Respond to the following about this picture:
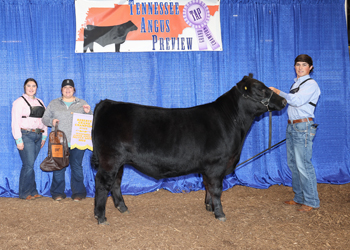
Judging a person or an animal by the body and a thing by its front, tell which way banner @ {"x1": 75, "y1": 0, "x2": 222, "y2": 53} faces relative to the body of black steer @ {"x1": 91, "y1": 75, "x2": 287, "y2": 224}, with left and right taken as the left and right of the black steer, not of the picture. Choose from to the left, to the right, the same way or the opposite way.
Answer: to the right

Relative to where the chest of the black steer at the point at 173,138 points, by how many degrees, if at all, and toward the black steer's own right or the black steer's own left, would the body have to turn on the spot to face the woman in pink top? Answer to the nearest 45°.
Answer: approximately 135° to the black steer's own left

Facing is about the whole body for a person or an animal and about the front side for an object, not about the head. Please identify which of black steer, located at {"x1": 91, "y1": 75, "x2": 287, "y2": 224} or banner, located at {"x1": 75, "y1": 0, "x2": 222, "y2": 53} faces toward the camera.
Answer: the banner

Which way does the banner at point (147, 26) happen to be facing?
toward the camera

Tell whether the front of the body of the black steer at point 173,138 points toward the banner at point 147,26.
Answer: no

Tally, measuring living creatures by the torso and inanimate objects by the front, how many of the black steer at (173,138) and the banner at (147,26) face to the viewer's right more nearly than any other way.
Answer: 1

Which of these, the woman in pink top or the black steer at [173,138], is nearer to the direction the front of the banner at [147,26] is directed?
the black steer

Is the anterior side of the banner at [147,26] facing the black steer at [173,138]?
yes

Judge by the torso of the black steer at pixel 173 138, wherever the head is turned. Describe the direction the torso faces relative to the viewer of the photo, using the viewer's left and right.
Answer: facing to the right of the viewer

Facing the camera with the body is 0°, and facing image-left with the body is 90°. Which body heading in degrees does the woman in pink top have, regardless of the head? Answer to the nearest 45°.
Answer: approximately 315°
